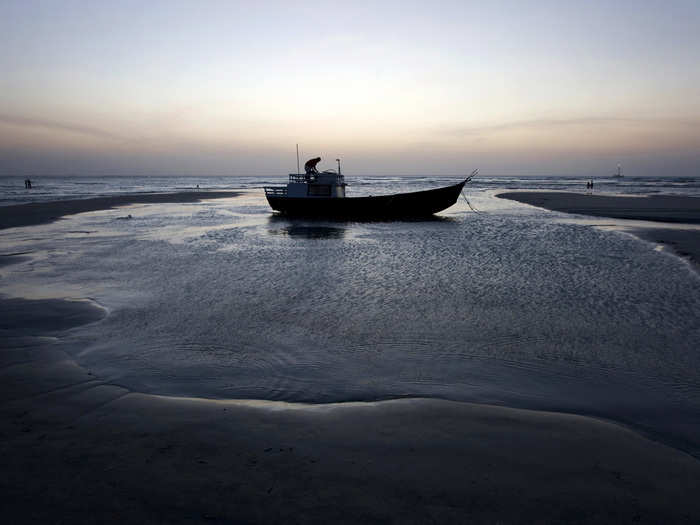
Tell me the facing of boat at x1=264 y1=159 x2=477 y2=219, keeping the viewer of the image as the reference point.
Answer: facing to the right of the viewer
